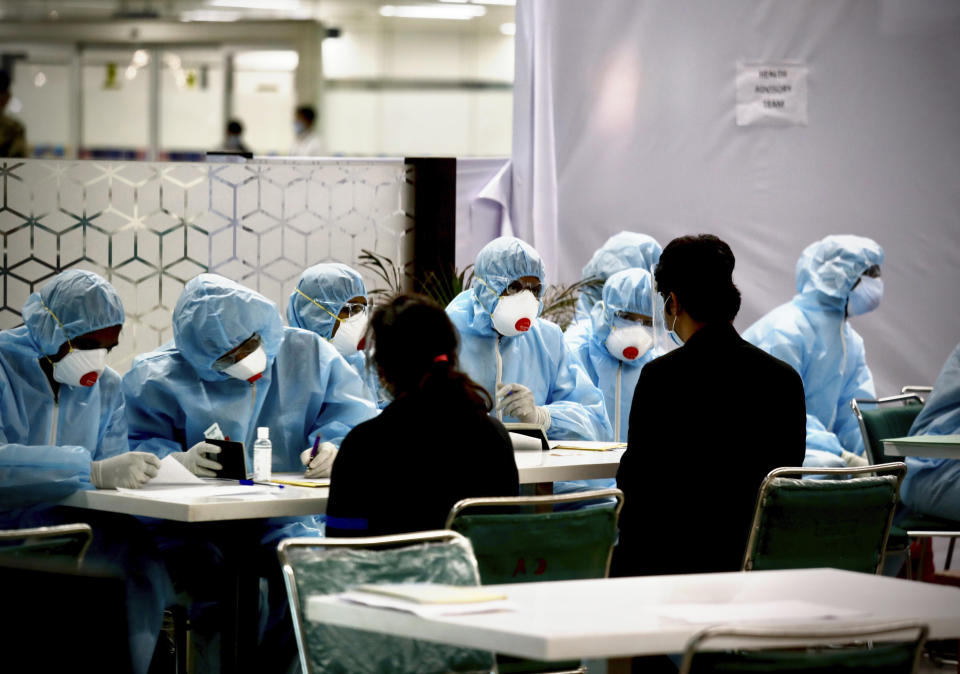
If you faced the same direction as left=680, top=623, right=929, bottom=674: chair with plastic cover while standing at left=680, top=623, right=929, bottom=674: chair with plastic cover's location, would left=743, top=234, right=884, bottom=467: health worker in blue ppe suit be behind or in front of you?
in front

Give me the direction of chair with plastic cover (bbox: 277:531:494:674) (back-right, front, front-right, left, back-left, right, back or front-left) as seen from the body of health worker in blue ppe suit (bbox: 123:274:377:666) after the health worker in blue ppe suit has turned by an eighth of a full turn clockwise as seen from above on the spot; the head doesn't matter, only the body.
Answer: front-left

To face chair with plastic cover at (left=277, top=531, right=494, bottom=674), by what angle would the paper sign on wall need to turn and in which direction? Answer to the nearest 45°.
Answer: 0° — it already faces it

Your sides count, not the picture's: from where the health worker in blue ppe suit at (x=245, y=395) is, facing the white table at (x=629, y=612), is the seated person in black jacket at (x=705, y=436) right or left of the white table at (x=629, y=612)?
left

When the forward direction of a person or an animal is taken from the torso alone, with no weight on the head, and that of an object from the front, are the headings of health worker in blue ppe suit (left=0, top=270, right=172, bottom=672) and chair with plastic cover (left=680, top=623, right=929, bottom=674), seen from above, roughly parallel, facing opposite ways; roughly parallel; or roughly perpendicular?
roughly perpendicular

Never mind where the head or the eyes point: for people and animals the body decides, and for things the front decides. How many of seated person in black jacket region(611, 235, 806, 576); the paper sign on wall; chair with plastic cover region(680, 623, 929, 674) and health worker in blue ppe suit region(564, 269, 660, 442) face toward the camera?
2

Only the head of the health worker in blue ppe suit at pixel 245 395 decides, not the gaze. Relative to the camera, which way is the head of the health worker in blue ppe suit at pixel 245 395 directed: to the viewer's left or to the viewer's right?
to the viewer's right

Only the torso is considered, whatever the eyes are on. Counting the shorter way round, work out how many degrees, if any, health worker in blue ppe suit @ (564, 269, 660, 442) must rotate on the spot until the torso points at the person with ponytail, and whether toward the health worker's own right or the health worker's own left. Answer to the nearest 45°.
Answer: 0° — they already face them

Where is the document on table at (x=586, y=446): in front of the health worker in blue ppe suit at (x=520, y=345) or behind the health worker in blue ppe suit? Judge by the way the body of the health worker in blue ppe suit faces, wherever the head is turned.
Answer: in front

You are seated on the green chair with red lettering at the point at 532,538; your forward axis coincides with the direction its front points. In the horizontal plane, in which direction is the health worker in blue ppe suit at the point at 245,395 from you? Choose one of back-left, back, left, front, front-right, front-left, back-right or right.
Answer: front-left

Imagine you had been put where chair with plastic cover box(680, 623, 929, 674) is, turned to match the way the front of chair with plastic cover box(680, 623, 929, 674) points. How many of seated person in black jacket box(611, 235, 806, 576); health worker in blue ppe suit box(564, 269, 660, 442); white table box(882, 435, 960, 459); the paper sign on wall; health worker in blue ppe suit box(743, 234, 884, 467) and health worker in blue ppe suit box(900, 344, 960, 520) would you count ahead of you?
6

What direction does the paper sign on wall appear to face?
toward the camera

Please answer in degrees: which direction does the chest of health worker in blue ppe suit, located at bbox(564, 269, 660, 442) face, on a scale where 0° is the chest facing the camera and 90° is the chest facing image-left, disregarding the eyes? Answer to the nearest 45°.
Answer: approximately 0°

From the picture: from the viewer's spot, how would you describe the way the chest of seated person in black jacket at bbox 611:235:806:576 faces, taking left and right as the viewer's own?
facing away from the viewer and to the left of the viewer

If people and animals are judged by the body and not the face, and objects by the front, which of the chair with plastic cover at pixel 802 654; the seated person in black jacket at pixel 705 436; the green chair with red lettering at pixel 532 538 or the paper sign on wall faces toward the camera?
the paper sign on wall

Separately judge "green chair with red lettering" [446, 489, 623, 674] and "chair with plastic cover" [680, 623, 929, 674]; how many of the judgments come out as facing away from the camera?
2

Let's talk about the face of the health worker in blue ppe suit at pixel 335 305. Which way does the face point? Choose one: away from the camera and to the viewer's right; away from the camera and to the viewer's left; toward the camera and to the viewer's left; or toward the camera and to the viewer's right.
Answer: toward the camera and to the viewer's right

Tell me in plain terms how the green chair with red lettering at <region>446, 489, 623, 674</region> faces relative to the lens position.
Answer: facing away from the viewer

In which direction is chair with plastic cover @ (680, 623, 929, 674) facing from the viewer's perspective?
away from the camera
